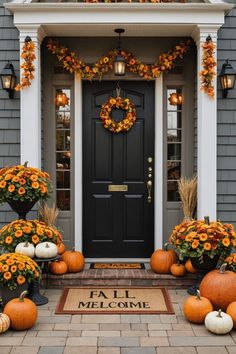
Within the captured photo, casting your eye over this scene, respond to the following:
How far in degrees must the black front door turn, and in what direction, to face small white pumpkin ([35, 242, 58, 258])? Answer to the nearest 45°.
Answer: approximately 45° to its right

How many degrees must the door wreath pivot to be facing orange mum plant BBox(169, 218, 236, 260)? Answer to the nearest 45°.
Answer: approximately 45° to its left

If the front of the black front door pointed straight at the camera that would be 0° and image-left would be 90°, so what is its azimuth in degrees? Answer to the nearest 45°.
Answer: approximately 0°

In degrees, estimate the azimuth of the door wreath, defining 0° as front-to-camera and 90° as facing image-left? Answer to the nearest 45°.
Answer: approximately 0°

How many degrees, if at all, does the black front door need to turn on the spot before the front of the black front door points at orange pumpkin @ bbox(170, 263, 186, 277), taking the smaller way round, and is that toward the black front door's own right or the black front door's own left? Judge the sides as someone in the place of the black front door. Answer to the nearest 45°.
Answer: approximately 45° to the black front door's own left
